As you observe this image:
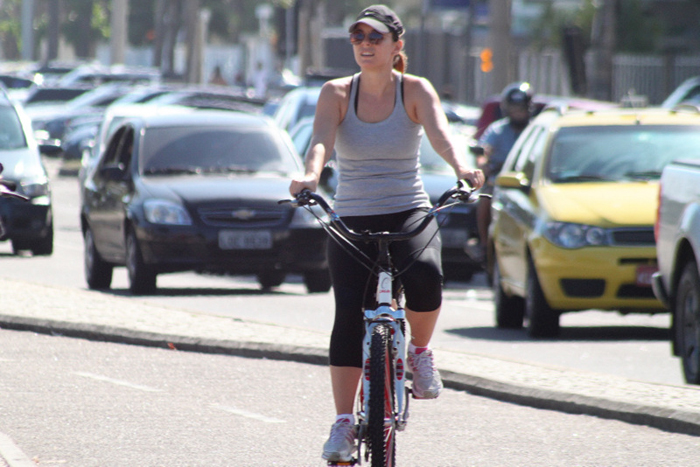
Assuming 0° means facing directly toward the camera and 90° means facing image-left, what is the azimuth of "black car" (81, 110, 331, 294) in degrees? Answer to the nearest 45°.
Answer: approximately 0°

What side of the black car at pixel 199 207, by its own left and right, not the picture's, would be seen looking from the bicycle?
front

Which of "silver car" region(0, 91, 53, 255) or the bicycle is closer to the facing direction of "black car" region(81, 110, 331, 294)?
the bicycle

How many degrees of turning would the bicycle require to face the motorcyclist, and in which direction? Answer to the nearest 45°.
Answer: approximately 180°

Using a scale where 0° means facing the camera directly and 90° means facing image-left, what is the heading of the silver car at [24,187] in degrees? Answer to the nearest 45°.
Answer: approximately 0°

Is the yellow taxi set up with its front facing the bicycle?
yes

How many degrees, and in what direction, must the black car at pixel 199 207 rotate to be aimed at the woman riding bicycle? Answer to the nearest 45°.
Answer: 0° — it already faces them

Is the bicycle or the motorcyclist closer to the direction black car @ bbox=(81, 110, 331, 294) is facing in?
the bicycle
